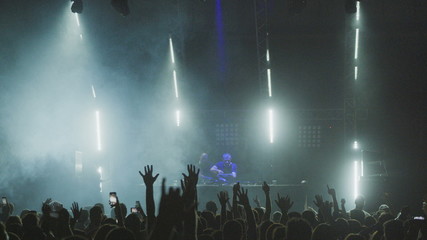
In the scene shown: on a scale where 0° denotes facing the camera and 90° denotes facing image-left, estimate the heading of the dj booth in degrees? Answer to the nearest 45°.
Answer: approximately 0°

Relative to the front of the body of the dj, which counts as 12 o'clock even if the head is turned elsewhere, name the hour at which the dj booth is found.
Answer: The dj booth is roughly at 11 o'clock from the dj.

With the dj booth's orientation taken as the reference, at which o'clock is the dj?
The dj is roughly at 5 o'clock from the dj booth.

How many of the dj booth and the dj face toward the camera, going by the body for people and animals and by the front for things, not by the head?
2

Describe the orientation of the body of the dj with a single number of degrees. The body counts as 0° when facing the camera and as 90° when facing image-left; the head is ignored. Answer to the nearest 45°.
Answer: approximately 0°

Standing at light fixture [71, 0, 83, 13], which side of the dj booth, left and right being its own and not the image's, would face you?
right
